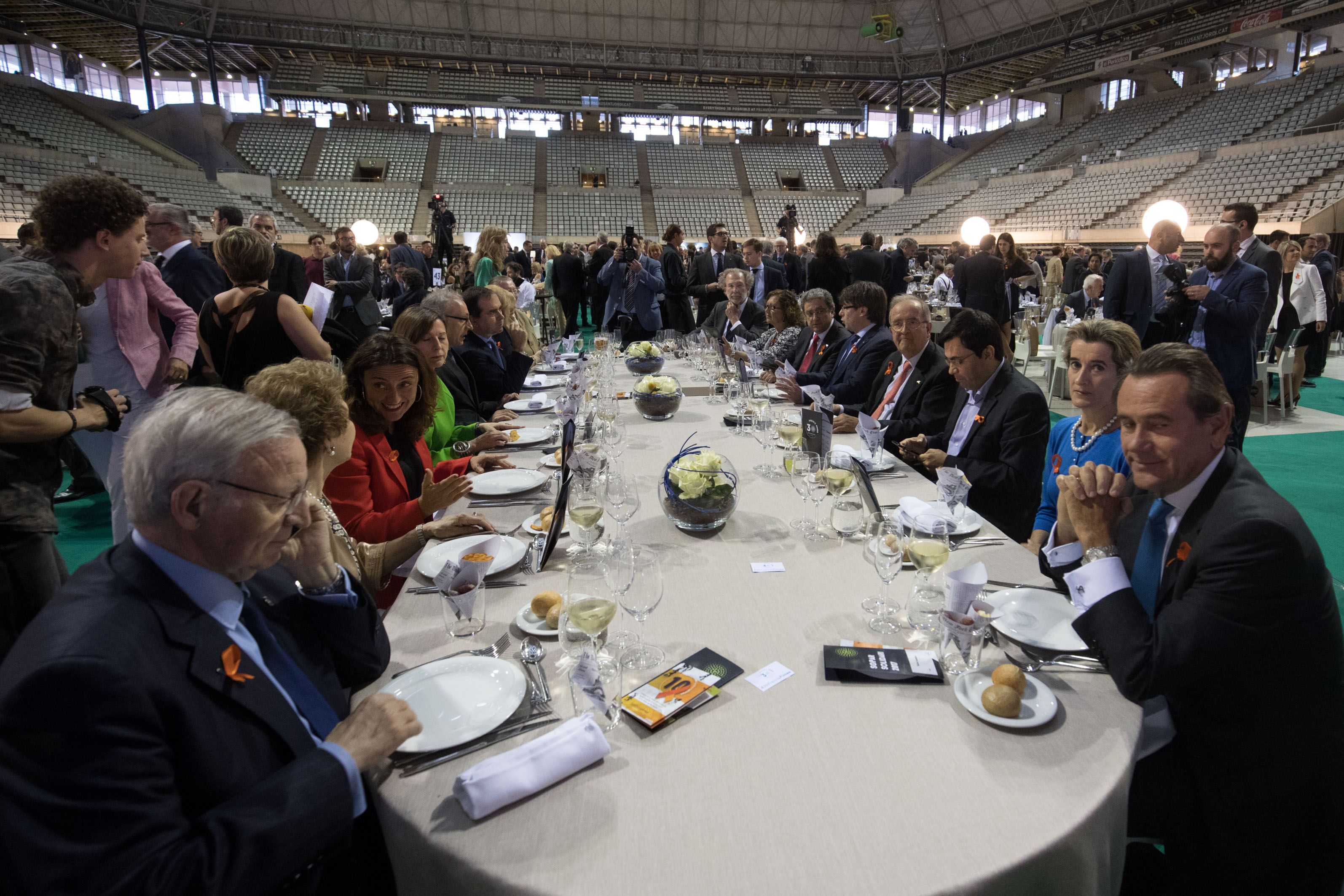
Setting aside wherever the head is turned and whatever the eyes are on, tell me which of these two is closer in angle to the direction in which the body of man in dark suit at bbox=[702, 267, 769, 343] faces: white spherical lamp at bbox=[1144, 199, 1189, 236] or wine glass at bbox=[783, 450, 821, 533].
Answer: the wine glass

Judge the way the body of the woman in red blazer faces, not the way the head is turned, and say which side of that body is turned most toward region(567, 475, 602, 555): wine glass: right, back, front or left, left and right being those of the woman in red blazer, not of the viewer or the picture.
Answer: front

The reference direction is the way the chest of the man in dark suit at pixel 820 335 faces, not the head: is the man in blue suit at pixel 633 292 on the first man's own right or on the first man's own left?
on the first man's own right

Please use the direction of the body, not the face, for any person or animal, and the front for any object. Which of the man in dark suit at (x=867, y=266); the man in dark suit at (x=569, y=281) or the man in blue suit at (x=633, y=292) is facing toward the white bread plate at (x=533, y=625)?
the man in blue suit

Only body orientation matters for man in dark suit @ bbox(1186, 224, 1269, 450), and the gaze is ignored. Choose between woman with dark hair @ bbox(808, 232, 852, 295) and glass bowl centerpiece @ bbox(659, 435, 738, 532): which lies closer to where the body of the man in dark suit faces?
the glass bowl centerpiece

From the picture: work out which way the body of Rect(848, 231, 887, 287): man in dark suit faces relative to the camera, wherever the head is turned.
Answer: away from the camera

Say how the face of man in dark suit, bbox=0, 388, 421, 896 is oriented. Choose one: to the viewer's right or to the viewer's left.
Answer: to the viewer's right

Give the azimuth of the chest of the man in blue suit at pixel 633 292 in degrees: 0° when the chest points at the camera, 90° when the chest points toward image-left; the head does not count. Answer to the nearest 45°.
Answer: approximately 0°

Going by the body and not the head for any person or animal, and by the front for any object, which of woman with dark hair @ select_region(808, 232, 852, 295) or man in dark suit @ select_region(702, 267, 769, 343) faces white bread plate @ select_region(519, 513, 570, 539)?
the man in dark suit

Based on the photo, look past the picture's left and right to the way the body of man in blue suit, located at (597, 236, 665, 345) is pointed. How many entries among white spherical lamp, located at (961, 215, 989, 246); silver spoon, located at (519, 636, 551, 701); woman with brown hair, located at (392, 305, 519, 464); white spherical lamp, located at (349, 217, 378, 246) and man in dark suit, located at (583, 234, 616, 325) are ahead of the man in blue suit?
2

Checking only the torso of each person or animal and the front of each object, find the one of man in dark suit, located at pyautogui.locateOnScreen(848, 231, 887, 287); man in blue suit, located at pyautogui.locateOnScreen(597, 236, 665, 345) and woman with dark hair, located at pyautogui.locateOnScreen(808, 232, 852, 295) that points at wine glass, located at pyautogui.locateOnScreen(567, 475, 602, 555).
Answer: the man in blue suit

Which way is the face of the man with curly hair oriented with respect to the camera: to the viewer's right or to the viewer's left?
to the viewer's right

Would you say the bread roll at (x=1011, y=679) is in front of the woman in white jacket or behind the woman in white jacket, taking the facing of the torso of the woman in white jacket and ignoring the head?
in front

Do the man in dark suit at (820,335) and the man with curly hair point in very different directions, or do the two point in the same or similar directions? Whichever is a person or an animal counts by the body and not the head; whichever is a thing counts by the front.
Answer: very different directions

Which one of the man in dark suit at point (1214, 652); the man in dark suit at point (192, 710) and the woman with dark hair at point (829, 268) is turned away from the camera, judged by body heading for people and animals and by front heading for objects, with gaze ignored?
the woman with dark hair
